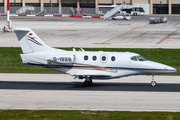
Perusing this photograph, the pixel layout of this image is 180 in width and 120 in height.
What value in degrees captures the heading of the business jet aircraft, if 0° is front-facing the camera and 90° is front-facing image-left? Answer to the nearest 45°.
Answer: approximately 270°
